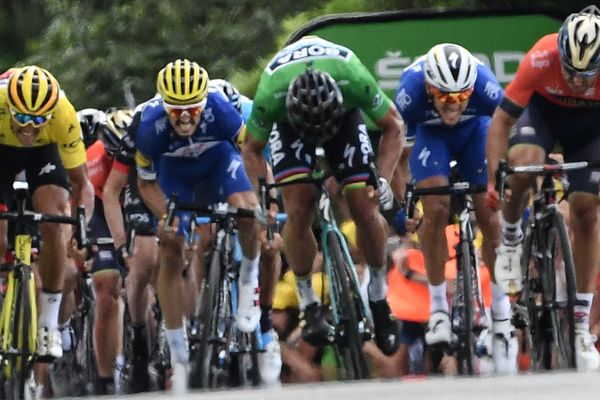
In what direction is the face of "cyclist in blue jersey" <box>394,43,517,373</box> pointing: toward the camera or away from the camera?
toward the camera

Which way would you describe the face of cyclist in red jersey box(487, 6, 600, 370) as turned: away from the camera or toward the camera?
toward the camera

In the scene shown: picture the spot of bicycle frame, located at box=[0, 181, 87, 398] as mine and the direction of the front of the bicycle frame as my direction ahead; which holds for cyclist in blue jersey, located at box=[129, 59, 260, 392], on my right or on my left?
on my left

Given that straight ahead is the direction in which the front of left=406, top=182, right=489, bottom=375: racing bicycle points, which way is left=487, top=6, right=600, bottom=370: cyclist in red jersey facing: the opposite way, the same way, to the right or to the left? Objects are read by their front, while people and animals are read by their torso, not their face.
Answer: the same way

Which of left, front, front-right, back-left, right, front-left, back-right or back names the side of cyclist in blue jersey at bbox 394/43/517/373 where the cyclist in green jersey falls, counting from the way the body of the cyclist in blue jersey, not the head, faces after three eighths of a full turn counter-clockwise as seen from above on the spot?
back

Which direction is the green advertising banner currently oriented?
toward the camera

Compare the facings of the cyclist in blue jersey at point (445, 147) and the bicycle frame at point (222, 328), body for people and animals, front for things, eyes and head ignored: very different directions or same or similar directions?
same or similar directions

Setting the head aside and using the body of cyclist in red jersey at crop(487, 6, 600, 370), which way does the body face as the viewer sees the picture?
toward the camera

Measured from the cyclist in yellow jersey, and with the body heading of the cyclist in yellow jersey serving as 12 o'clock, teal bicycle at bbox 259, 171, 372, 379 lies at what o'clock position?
The teal bicycle is roughly at 10 o'clock from the cyclist in yellow jersey.

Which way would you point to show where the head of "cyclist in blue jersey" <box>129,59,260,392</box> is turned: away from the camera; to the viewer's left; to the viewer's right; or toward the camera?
toward the camera

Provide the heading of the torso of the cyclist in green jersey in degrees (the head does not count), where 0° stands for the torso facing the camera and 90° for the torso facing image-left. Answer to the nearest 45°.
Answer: approximately 0°

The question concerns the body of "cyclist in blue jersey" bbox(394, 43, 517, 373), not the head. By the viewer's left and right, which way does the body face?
facing the viewer

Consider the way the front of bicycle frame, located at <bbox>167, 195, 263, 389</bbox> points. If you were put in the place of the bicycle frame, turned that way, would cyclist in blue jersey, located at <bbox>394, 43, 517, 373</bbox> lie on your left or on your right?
on your left

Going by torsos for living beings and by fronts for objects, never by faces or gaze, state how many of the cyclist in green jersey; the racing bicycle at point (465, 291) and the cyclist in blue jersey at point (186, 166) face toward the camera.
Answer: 3

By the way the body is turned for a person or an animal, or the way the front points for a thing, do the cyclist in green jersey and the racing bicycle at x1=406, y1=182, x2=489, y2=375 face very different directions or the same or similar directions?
same or similar directions
